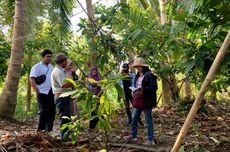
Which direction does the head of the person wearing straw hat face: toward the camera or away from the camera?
toward the camera

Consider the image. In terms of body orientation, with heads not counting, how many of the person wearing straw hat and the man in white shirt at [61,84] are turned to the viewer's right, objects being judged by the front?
1

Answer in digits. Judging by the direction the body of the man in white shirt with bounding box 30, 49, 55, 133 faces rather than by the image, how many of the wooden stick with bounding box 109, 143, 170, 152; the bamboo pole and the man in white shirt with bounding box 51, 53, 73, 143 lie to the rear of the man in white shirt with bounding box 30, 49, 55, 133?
0

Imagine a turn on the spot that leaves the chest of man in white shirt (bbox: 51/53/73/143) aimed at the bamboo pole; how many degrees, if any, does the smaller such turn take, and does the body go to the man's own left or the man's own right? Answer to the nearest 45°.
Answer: approximately 90° to the man's own right

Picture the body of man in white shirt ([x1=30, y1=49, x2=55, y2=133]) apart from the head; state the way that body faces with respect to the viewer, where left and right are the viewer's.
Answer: facing the viewer and to the right of the viewer

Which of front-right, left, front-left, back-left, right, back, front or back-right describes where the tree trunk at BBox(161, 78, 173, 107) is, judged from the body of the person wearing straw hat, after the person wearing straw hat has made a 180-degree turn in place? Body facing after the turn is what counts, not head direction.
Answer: front-left

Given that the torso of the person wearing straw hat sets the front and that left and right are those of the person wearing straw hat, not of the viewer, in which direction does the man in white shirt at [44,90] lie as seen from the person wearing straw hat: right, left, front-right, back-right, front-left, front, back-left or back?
front-right

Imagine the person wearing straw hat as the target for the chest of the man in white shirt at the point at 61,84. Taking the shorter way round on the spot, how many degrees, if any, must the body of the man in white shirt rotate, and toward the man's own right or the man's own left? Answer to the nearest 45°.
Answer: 0° — they already face them

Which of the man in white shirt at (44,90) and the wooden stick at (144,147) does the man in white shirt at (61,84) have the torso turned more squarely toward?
the wooden stick

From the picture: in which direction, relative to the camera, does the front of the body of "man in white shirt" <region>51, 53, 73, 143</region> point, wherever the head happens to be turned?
to the viewer's right

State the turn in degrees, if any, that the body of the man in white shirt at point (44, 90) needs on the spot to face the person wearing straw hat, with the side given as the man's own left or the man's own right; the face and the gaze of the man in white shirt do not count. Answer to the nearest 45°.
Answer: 0° — they already face them

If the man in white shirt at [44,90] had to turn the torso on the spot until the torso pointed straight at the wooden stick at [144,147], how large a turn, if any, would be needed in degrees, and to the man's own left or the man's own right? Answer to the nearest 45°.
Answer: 0° — they already face it

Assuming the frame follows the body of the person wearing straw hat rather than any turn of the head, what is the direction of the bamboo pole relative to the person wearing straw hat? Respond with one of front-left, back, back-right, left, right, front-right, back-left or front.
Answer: front-left
